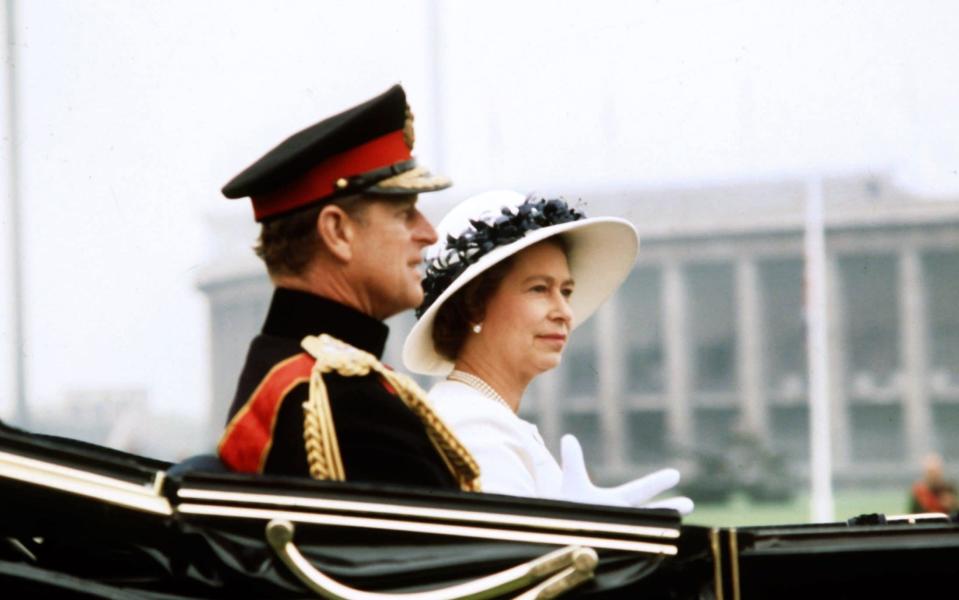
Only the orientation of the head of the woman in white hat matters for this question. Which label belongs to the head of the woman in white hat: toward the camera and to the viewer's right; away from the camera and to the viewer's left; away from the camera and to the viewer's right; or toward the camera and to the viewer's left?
toward the camera and to the viewer's right

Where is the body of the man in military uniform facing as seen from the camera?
to the viewer's right

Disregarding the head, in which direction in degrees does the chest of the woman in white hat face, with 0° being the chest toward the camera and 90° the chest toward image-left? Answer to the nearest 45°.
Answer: approximately 270°

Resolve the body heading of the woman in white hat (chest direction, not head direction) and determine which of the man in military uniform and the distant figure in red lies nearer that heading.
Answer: the distant figure in red

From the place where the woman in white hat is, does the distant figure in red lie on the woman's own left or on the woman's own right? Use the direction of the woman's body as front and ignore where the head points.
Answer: on the woman's own left

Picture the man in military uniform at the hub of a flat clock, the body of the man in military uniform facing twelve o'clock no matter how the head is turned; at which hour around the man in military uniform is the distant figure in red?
The distant figure in red is roughly at 10 o'clock from the man in military uniform.

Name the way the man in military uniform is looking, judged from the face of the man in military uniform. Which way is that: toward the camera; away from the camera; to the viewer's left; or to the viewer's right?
to the viewer's right
